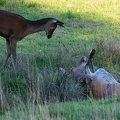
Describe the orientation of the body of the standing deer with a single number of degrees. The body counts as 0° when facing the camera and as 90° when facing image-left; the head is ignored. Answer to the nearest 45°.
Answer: approximately 270°

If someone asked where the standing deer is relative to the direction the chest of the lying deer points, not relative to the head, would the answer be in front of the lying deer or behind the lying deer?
in front

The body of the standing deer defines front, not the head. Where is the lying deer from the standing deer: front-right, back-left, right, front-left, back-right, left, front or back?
front-right

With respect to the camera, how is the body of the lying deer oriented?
to the viewer's left

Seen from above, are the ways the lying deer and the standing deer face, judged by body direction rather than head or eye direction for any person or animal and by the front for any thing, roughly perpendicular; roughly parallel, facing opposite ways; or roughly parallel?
roughly parallel, facing opposite ways

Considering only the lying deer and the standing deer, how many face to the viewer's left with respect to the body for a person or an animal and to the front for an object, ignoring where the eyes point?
1
